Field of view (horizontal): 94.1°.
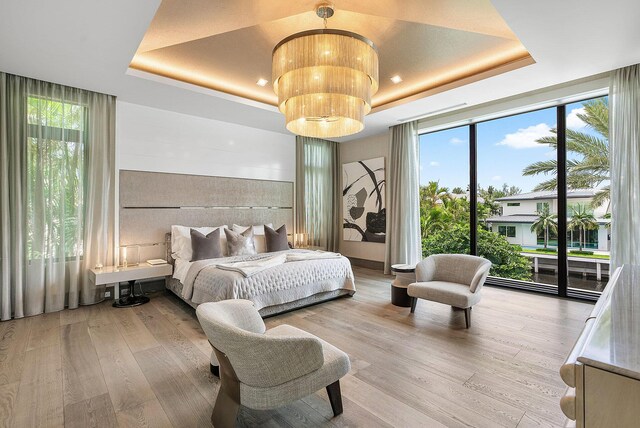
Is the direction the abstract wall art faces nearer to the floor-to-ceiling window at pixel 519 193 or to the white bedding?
the white bedding

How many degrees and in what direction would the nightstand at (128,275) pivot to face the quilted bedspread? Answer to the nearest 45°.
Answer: approximately 45° to its left

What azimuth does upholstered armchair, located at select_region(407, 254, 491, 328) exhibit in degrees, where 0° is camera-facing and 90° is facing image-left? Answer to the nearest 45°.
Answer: approximately 45°

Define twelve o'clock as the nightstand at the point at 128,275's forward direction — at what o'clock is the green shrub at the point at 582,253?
The green shrub is roughly at 10 o'clock from the nightstand.

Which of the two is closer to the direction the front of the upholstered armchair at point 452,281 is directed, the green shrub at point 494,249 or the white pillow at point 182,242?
the white pillow

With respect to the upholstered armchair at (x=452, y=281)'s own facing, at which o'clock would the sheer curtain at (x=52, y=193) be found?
The sheer curtain is roughly at 1 o'clock from the upholstered armchair.

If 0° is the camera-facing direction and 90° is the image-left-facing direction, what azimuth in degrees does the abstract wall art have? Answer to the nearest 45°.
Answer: approximately 45°

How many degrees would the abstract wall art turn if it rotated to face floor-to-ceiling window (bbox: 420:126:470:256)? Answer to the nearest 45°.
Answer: approximately 90° to its left

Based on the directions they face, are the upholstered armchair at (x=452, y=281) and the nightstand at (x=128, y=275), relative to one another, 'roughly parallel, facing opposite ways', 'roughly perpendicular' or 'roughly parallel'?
roughly perpendicular

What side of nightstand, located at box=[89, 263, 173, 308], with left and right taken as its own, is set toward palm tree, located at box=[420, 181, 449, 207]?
left

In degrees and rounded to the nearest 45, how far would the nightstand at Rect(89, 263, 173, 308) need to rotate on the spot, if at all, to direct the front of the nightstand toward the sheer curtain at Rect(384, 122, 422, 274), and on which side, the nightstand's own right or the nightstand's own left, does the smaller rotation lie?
approximately 90° to the nightstand's own left

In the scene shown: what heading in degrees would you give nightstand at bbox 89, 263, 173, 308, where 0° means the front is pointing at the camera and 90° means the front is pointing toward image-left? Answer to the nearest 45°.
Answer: approximately 0°

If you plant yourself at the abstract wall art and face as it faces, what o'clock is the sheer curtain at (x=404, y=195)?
The sheer curtain is roughly at 9 o'clock from the abstract wall art.
